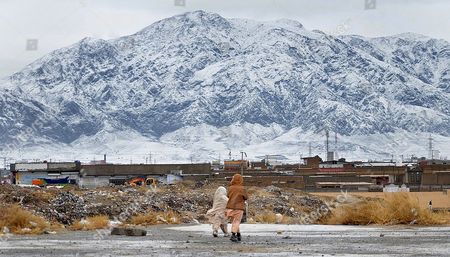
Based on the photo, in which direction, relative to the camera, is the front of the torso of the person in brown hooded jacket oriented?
away from the camera
